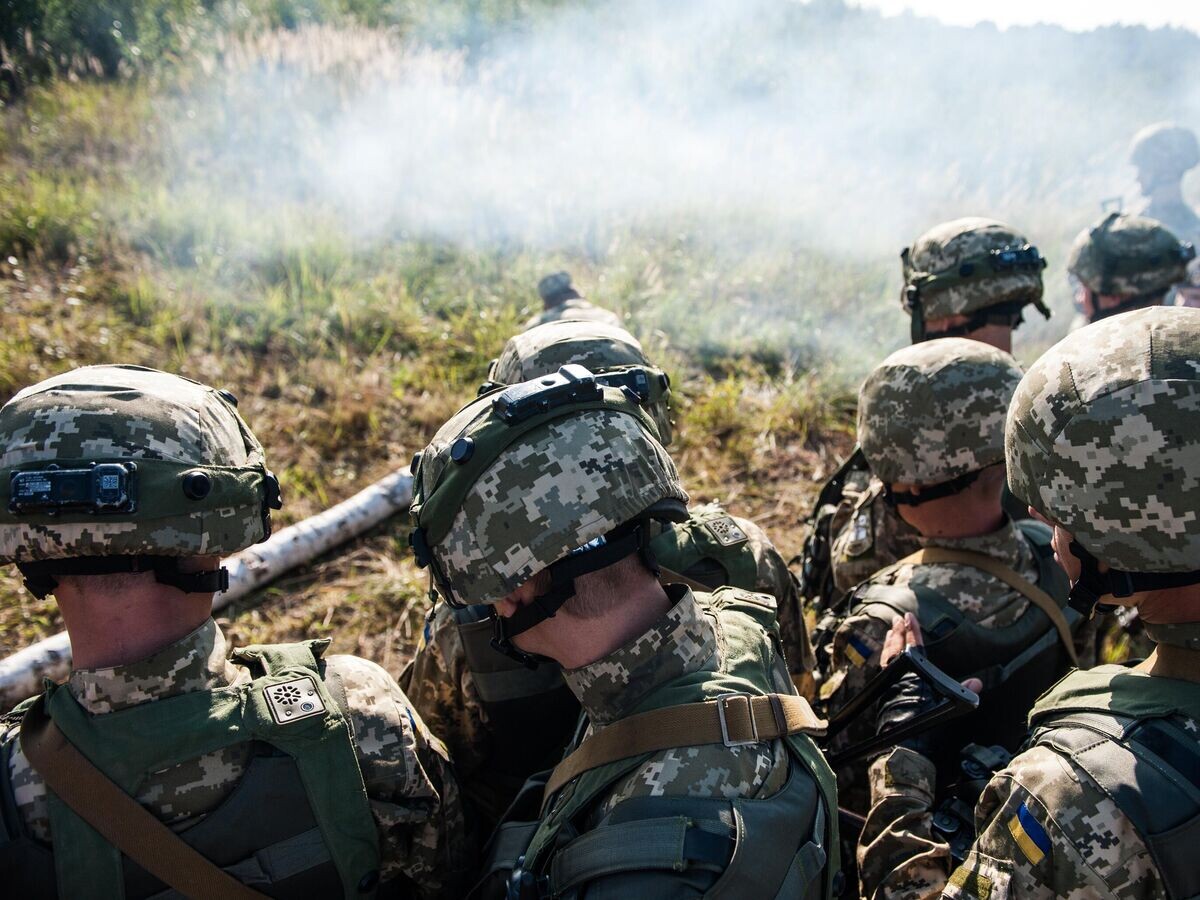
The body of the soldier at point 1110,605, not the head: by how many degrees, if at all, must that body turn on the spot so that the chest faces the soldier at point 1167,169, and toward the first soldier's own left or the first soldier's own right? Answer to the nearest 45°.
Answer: approximately 45° to the first soldier's own right

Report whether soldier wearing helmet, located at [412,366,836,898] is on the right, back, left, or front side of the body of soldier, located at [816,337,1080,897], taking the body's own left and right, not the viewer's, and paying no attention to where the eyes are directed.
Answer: left

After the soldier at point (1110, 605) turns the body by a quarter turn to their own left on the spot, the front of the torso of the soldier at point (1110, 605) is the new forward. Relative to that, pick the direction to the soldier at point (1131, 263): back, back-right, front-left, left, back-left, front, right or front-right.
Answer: back-right

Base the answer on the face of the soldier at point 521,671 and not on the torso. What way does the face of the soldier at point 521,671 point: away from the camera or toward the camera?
away from the camera

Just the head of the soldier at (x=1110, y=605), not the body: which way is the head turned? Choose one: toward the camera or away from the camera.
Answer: away from the camera

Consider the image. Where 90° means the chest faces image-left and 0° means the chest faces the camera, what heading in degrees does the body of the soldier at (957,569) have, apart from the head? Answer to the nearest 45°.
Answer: approximately 135°

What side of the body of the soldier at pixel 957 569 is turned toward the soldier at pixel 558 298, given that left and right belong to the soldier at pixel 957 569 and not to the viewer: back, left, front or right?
front

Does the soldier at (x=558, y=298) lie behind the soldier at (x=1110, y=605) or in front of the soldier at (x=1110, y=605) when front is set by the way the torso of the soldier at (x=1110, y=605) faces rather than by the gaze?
in front

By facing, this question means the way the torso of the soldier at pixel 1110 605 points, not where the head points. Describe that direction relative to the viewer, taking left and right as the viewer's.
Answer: facing away from the viewer and to the left of the viewer

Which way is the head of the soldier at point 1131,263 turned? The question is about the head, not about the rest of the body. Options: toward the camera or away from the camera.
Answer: away from the camera

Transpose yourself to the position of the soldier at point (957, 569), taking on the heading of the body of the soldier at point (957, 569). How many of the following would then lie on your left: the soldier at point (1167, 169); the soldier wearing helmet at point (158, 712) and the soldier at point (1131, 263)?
1

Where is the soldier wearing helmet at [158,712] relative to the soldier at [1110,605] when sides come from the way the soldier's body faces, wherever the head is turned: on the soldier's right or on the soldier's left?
on the soldier's left

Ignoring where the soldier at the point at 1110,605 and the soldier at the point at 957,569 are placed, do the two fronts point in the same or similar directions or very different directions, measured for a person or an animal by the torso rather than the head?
same or similar directions

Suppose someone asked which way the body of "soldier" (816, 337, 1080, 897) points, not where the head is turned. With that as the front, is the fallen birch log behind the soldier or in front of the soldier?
in front
